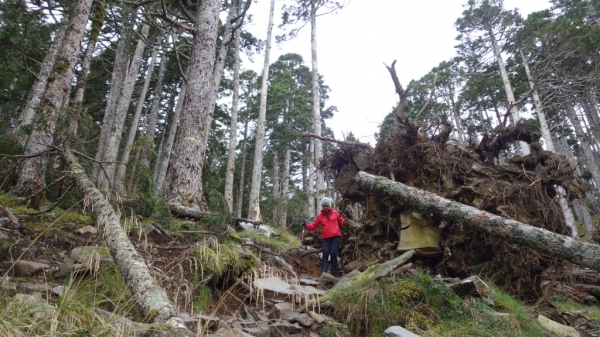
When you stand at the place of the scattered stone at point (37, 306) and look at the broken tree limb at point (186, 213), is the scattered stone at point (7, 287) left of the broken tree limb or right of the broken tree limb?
left

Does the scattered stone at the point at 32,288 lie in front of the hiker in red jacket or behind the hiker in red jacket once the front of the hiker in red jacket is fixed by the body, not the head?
in front

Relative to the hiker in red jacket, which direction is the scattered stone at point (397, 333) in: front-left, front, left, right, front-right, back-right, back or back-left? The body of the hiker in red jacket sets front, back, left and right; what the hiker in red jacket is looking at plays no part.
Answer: front

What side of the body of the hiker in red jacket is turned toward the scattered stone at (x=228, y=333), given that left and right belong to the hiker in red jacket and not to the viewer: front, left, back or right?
front

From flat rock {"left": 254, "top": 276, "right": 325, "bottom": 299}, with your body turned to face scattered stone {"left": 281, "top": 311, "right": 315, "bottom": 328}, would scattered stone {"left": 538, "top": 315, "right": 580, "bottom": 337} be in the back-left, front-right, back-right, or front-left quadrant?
front-left

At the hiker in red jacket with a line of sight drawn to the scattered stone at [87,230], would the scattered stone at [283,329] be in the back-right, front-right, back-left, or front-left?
front-left

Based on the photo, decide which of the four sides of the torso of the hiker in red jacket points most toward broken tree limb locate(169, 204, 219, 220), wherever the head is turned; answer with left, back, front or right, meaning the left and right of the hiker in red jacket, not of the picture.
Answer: right

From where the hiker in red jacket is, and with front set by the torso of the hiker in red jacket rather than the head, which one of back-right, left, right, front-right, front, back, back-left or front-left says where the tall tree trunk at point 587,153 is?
back-left

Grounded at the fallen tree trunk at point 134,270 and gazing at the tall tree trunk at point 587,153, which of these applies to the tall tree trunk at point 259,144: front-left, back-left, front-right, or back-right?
front-left

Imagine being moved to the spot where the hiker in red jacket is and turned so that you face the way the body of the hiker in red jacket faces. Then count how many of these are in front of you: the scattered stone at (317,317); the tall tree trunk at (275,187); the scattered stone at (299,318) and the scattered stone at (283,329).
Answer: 3

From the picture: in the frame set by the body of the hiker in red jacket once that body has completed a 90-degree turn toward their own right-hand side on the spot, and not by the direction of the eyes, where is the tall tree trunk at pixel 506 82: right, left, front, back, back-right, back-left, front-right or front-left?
back-right

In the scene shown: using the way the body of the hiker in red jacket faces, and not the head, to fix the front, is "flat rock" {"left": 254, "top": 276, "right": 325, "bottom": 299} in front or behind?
in front

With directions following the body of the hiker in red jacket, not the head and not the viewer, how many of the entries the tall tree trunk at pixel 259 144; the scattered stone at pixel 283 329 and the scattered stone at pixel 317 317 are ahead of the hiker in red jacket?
2

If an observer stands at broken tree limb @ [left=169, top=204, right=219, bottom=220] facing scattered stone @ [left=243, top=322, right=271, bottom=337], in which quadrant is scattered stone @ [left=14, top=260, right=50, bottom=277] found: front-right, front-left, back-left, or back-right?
front-right

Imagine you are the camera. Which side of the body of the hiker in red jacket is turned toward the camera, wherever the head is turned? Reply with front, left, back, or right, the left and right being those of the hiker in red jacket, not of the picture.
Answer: front

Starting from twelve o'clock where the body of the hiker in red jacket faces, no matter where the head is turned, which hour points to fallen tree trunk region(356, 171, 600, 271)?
The fallen tree trunk is roughly at 10 o'clock from the hiker in red jacket.
